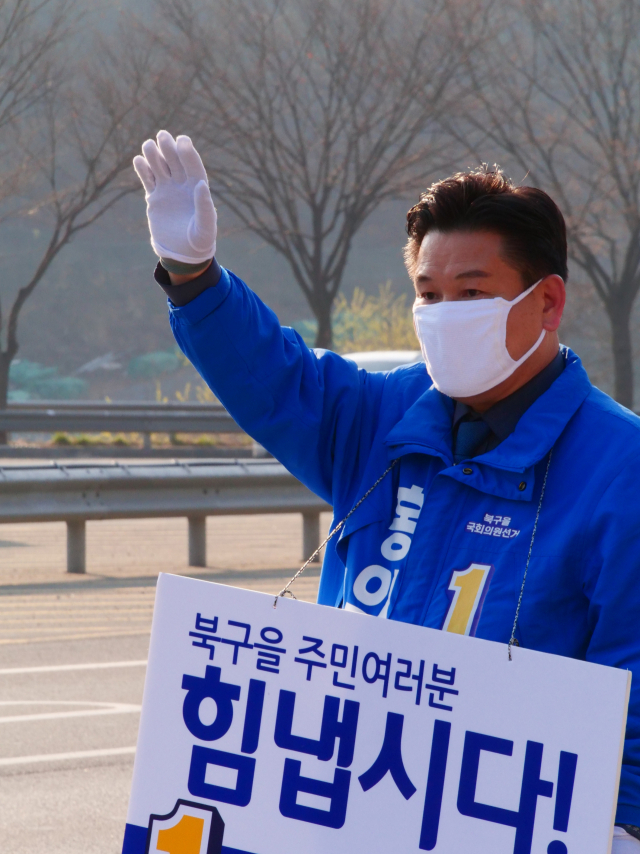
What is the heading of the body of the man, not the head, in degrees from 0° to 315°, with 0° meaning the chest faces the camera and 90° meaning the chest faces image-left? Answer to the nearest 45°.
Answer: approximately 45°

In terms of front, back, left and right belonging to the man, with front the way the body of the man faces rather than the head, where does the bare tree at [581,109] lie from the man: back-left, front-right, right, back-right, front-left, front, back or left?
back-right

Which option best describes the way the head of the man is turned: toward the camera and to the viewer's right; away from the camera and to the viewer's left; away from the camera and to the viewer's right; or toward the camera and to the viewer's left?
toward the camera and to the viewer's left

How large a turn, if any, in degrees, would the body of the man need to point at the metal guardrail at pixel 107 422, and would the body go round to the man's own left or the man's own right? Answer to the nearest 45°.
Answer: approximately 135° to the man's own right

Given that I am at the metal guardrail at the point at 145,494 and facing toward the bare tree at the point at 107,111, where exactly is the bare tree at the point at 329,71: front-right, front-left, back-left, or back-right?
front-right

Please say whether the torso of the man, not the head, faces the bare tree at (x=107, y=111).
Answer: no

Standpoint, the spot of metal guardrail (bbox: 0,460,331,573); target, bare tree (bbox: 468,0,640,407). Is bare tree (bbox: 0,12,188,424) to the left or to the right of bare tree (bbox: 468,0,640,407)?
left

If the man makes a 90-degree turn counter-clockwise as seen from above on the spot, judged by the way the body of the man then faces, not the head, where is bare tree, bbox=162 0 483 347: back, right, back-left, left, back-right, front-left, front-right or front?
back-left

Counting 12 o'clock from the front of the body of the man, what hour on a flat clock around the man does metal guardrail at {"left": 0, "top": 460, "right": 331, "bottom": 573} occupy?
The metal guardrail is roughly at 4 o'clock from the man.
